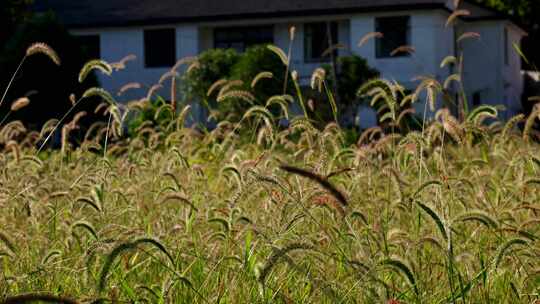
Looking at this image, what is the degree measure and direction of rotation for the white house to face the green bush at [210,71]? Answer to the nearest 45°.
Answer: approximately 45° to its right

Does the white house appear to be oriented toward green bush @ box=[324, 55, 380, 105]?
yes

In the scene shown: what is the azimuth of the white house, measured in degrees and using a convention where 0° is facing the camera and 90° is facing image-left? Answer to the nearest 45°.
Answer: approximately 0°

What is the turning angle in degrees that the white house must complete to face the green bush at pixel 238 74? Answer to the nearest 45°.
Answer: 0° — it already faces it

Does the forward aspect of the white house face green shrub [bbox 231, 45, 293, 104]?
yes
